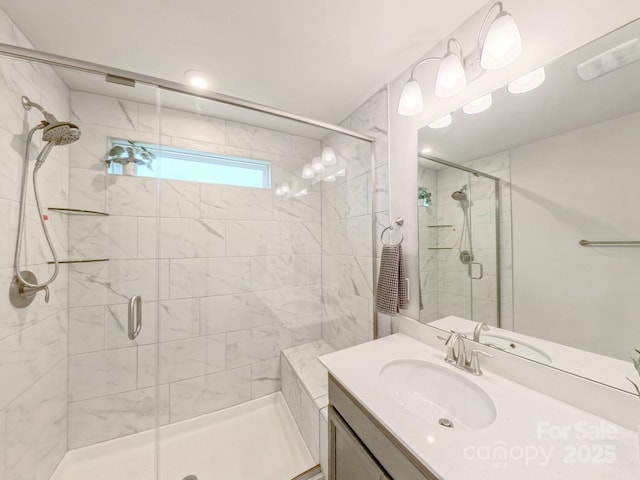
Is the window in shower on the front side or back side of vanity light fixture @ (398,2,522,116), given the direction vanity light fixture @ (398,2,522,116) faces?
on the front side

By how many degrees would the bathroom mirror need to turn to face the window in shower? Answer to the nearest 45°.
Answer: approximately 45° to its right

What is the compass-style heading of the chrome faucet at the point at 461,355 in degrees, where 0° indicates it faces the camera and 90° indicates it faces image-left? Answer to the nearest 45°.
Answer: approximately 45°

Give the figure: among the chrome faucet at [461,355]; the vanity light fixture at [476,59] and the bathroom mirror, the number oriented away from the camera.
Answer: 0

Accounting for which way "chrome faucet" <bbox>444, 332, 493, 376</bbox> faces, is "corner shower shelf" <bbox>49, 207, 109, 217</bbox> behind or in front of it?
in front

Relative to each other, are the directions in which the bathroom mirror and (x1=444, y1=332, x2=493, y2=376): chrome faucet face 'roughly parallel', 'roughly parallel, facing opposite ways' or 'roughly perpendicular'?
roughly parallel

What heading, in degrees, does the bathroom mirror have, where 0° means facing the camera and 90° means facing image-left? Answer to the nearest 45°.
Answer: approximately 45°

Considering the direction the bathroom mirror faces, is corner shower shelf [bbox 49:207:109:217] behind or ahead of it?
ahead

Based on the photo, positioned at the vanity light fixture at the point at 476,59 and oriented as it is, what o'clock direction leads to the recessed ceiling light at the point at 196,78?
The recessed ceiling light is roughly at 1 o'clock from the vanity light fixture.

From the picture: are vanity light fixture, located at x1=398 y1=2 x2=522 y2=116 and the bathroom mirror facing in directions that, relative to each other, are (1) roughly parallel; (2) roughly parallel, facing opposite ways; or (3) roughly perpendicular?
roughly parallel

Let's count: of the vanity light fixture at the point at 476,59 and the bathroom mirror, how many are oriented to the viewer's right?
0

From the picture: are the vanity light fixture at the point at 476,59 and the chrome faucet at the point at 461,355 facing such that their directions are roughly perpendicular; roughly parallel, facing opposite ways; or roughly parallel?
roughly parallel
